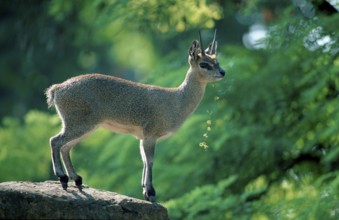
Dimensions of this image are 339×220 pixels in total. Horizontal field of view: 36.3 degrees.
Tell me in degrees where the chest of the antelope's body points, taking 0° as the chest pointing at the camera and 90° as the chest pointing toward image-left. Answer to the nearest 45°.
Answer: approximately 270°
